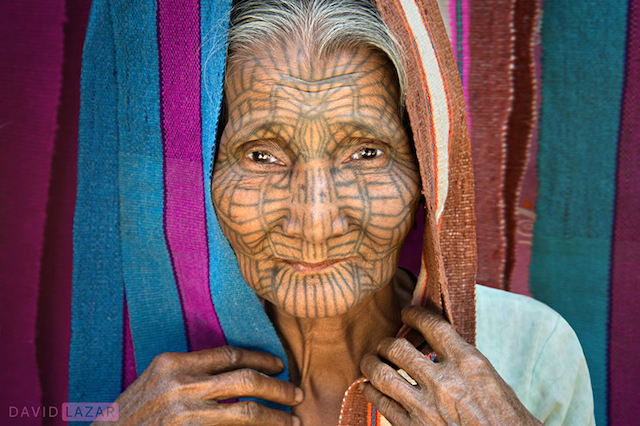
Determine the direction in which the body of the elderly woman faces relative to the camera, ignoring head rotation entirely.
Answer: toward the camera

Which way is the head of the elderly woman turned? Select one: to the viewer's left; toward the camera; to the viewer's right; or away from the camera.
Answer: toward the camera
